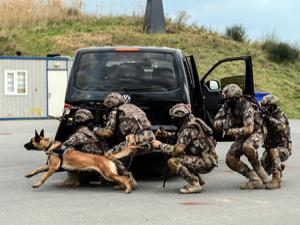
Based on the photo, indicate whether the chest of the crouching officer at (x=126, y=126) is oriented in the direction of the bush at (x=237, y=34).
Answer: no

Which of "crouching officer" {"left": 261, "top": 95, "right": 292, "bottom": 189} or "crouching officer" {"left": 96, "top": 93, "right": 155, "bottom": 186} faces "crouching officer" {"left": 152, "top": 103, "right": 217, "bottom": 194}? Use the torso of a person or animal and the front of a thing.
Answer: "crouching officer" {"left": 261, "top": 95, "right": 292, "bottom": 189}

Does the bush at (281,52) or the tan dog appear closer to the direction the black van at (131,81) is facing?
the bush

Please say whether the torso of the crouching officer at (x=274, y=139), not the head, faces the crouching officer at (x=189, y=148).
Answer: yes

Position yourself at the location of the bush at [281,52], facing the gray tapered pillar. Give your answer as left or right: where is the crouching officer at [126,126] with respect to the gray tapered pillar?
left

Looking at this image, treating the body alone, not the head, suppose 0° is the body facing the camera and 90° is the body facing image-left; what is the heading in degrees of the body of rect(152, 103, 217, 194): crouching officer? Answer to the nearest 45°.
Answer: approximately 90°

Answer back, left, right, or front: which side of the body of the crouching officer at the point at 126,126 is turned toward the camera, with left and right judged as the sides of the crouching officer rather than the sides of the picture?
left

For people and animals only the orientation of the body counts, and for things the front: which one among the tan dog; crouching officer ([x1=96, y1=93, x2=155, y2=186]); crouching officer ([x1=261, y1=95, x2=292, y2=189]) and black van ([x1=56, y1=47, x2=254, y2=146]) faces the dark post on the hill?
the black van

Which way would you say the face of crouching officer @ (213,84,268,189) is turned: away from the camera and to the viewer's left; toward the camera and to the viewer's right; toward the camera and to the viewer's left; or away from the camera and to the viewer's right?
toward the camera and to the viewer's left

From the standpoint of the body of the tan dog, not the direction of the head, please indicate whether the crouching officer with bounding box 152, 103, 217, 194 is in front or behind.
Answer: behind

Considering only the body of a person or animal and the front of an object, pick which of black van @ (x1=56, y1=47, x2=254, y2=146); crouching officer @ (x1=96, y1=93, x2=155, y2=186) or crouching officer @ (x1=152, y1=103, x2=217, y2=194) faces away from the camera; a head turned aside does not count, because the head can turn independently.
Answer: the black van

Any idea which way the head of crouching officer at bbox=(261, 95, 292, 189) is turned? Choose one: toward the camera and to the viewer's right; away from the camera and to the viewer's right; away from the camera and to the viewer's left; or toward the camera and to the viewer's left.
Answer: toward the camera and to the viewer's left

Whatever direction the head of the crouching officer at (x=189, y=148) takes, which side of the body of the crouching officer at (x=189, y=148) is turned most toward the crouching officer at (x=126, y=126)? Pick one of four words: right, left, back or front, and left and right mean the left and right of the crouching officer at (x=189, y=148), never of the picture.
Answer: front

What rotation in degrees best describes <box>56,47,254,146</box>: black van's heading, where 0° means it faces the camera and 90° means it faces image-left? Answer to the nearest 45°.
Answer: approximately 180°

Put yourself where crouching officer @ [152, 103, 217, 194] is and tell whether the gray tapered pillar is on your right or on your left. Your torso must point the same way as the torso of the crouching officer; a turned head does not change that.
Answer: on your right

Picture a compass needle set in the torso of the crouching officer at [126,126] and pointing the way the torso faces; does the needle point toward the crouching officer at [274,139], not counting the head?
no

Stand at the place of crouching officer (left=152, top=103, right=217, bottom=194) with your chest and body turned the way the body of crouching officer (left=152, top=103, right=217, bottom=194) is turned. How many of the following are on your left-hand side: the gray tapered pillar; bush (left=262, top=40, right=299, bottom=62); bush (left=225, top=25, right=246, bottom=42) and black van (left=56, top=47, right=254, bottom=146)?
0
